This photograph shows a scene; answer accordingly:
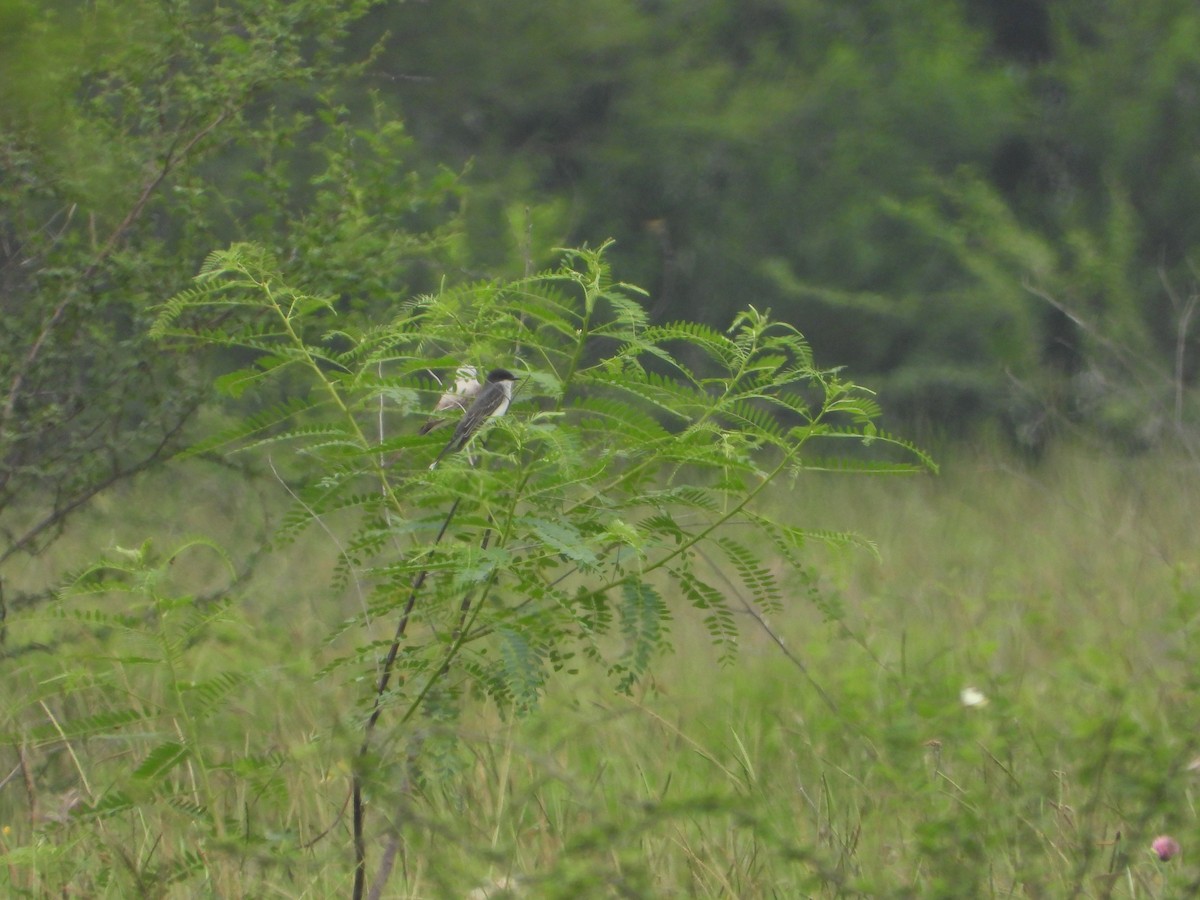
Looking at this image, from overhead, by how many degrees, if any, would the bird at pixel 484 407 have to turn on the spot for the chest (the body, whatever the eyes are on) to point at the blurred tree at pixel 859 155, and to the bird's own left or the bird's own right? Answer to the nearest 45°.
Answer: approximately 90° to the bird's own left

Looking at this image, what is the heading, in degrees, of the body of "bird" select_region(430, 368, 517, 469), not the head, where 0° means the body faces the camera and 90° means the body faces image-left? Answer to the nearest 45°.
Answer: approximately 270°

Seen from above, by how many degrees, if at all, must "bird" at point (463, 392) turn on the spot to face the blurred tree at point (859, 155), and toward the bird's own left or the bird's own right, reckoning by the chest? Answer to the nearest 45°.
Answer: approximately 90° to the bird's own left

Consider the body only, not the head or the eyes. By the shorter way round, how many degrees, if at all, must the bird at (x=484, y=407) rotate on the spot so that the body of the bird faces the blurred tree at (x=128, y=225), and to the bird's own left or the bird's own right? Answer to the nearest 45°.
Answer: approximately 135° to the bird's own left

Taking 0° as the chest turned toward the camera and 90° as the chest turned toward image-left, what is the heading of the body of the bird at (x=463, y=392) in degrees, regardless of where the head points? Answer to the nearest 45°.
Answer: approximately 270°
